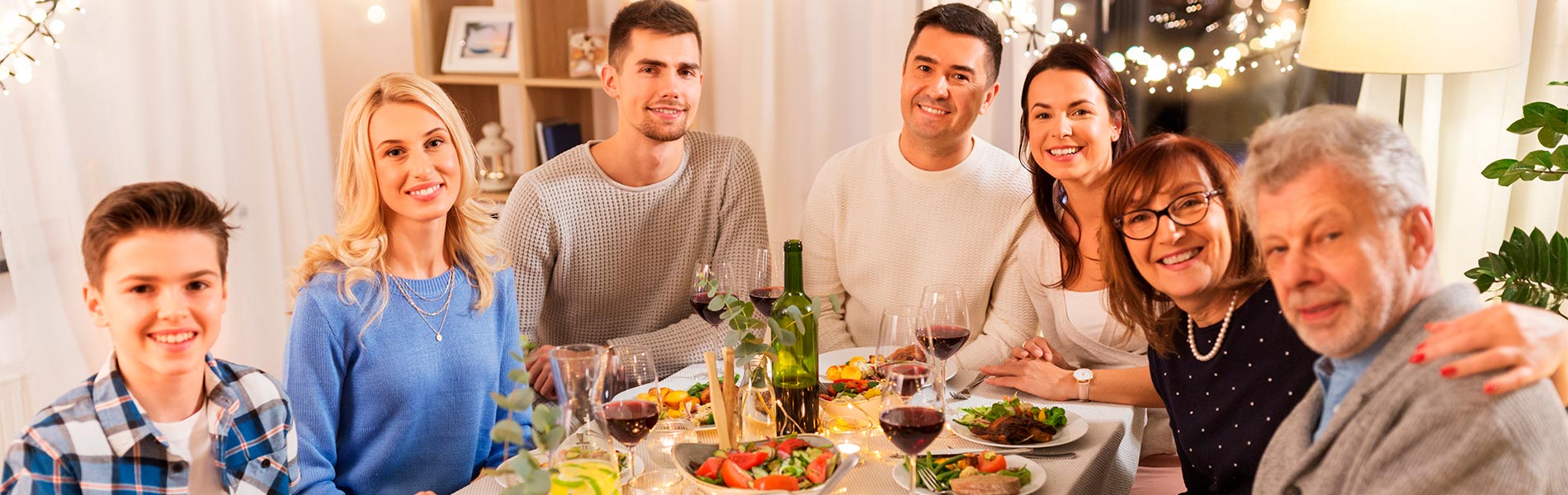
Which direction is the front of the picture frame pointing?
toward the camera

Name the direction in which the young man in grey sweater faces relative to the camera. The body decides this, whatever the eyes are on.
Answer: toward the camera

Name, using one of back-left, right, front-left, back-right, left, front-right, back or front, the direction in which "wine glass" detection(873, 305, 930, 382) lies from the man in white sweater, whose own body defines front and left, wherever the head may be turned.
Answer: front

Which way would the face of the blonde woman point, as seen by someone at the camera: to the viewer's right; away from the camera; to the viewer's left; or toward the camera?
toward the camera

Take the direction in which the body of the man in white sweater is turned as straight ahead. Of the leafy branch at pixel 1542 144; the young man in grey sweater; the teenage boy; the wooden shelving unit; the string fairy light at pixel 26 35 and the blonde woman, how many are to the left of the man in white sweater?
1

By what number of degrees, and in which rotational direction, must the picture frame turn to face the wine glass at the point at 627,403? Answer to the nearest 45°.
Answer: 0° — it already faces it

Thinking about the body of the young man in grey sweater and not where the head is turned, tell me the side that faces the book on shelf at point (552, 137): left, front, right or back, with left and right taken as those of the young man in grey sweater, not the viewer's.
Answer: back

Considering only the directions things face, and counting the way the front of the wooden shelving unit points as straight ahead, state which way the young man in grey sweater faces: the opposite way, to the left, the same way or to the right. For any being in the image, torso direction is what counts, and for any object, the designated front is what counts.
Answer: the same way

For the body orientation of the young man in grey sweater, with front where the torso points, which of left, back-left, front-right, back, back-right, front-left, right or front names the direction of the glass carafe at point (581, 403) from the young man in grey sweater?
front

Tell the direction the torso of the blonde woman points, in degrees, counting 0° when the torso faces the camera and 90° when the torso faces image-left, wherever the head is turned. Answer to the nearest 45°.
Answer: approximately 315°

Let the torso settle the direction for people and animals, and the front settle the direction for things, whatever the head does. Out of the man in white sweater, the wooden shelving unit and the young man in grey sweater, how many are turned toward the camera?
3

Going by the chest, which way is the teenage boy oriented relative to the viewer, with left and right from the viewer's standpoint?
facing the viewer and to the right of the viewer

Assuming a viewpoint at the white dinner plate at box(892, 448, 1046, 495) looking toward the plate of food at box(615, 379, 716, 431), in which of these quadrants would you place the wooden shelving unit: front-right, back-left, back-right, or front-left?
front-right

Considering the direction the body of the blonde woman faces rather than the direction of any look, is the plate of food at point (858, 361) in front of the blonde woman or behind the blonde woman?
in front

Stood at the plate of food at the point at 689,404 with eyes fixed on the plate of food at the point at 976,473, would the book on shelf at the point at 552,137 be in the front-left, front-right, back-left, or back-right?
back-left

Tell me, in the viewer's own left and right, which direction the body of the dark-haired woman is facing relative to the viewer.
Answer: facing the viewer and to the left of the viewer

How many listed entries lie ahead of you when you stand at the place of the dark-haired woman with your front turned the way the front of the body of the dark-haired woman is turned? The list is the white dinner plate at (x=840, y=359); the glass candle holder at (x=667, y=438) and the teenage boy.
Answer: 3
